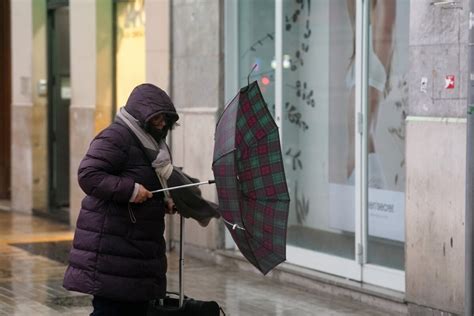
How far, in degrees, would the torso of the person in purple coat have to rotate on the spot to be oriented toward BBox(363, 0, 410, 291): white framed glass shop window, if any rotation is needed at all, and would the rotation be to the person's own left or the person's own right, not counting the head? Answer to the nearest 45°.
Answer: approximately 45° to the person's own left

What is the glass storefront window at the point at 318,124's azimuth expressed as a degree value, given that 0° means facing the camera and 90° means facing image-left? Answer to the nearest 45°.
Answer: approximately 45°

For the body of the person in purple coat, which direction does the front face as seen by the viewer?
to the viewer's right

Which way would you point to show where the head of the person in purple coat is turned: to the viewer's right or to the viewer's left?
to the viewer's right

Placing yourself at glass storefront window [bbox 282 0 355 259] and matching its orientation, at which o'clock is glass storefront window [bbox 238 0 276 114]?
glass storefront window [bbox 238 0 276 114] is roughly at 3 o'clock from glass storefront window [bbox 282 0 355 259].

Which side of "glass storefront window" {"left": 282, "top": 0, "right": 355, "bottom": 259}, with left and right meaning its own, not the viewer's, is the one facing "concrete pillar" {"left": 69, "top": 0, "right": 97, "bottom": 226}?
right

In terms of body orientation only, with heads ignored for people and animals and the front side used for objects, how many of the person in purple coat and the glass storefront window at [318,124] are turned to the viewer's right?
1

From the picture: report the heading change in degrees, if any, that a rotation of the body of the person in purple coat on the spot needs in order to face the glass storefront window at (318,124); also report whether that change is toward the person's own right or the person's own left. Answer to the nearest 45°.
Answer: approximately 45° to the person's own left

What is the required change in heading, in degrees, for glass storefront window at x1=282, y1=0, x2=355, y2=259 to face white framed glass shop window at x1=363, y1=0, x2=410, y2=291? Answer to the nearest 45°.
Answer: approximately 90° to its left
